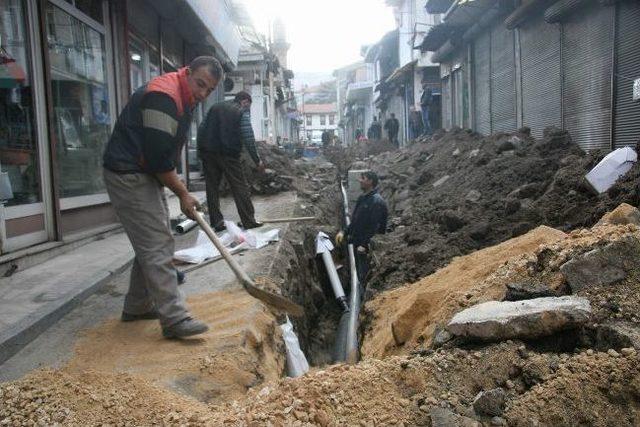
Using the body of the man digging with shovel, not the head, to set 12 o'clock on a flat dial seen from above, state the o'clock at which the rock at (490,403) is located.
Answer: The rock is roughly at 2 o'clock from the man digging with shovel.

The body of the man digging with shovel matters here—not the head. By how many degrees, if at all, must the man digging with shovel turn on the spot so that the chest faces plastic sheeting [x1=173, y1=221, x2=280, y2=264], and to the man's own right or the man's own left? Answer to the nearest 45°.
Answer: approximately 90° to the man's own left

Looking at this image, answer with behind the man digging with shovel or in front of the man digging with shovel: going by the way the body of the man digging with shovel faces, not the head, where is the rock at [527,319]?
in front

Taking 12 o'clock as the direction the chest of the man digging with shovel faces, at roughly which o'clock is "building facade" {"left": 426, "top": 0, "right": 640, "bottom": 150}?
The building facade is roughly at 11 o'clock from the man digging with shovel.

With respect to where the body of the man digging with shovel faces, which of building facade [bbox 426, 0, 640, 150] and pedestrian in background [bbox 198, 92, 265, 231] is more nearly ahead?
the building facade

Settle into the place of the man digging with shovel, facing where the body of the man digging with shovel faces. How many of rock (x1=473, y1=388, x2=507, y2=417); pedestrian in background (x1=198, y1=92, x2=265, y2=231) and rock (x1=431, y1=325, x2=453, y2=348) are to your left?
1

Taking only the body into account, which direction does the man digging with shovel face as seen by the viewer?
to the viewer's right

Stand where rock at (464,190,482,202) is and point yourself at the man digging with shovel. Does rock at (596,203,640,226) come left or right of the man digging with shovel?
left

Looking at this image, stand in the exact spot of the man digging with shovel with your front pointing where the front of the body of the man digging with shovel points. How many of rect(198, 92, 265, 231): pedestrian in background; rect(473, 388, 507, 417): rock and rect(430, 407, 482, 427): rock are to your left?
1

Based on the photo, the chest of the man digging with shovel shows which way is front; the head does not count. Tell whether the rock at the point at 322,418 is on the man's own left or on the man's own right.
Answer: on the man's own right

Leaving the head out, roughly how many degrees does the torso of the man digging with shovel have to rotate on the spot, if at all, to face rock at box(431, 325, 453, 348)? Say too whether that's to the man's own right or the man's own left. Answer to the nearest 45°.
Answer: approximately 45° to the man's own right

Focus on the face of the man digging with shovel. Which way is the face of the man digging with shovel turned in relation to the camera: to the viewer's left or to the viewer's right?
to the viewer's right

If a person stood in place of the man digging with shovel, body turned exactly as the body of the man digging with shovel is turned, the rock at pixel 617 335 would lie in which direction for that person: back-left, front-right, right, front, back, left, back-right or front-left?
front-right

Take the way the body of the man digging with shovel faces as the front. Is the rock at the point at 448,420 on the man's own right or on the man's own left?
on the man's own right

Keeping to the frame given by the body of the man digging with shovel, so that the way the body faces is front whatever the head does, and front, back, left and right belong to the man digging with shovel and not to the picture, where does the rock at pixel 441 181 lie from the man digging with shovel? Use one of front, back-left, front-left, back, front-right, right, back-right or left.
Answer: front-left

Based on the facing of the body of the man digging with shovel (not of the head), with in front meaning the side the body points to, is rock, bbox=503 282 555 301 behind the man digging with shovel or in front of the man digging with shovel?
in front

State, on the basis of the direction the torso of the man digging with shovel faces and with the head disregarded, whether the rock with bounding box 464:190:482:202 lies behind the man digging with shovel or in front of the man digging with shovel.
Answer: in front

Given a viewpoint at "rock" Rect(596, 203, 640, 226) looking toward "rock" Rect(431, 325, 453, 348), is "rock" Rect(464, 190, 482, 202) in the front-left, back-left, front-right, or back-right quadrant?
back-right

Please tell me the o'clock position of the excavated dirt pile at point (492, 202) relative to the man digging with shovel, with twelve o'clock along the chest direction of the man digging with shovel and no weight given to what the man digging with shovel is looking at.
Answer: The excavated dirt pile is roughly at 11 o'clock from the man digging with shovel.
